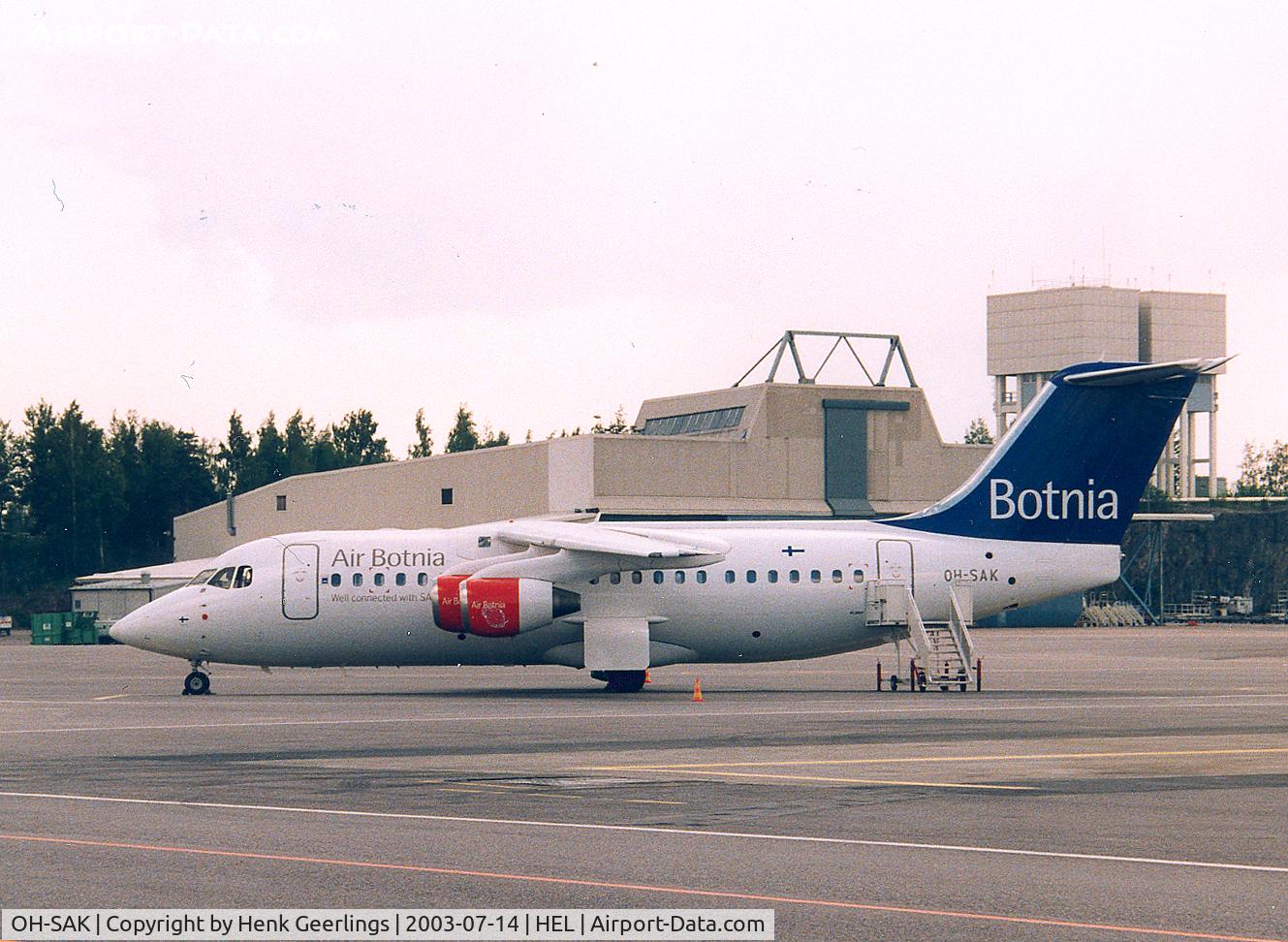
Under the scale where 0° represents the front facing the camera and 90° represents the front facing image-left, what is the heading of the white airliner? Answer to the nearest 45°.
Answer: approximately 90°
